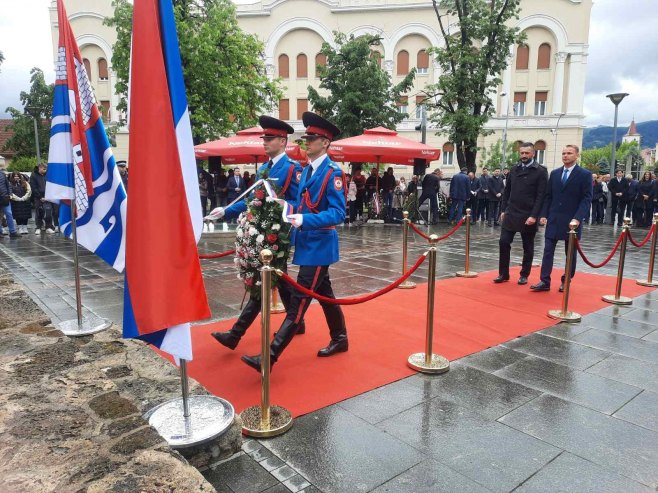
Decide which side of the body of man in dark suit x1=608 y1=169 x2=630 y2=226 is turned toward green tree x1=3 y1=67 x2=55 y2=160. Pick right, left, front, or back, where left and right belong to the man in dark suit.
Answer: right

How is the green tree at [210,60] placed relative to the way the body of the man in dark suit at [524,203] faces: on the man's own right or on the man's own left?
on the man's own right

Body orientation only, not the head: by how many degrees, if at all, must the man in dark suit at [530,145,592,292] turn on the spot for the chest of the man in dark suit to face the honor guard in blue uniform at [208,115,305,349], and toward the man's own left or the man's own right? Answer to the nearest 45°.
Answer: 0° — they already face them

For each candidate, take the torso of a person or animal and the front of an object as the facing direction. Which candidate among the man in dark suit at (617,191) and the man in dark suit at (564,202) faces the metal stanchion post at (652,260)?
the man in dark suit at (617,191)

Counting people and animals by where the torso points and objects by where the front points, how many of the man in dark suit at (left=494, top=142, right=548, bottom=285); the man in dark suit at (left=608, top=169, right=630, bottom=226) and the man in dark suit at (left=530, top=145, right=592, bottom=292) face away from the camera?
0

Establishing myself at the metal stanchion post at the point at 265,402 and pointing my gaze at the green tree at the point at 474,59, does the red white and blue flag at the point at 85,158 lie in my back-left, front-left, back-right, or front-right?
front-left

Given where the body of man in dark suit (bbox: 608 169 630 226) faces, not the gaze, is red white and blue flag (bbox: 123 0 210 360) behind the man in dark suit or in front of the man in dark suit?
in front

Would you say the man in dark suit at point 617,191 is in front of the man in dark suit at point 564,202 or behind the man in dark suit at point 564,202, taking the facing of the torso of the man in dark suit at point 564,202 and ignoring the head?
behind

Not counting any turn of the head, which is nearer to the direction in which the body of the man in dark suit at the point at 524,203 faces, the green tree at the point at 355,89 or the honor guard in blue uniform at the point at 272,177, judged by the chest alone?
the honor guard in blue uniform

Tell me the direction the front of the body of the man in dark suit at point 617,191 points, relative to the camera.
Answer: toward the camera

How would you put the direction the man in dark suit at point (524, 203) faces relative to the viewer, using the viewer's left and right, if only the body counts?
facing the viewer and to the left of the viewer

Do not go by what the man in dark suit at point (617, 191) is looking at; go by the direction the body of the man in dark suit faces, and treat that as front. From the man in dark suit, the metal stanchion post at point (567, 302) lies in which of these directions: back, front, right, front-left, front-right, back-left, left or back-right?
front

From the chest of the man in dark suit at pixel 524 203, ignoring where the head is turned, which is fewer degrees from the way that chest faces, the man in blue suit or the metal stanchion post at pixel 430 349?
the metal stanchion post
